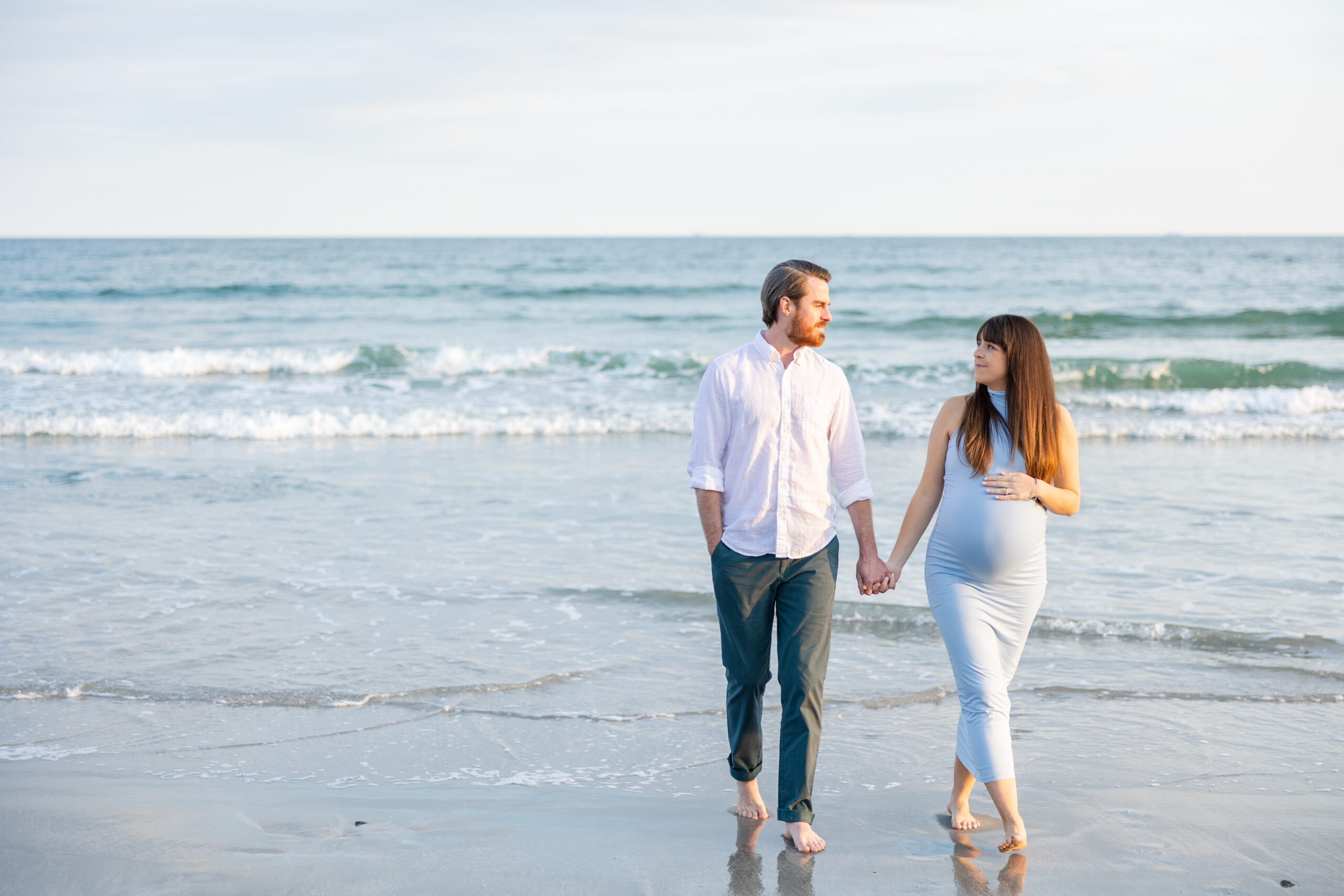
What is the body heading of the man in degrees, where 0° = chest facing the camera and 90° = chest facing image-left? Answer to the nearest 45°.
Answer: approximately 0°

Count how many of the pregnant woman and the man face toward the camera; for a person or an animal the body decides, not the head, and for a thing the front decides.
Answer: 2

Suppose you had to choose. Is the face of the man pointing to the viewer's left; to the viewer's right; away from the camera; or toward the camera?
to the viewer's right

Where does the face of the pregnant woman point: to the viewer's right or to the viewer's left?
to the viewer's left
